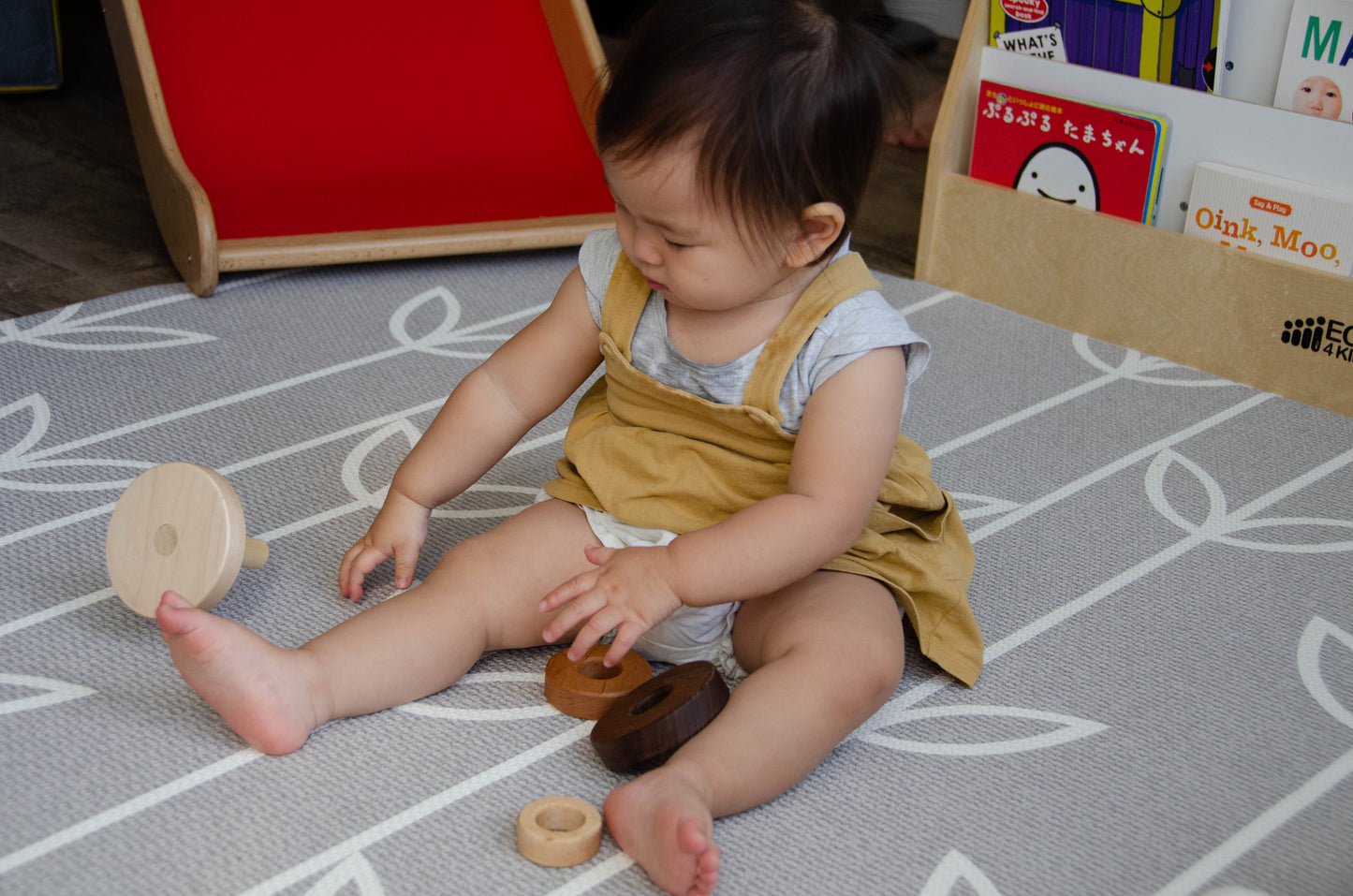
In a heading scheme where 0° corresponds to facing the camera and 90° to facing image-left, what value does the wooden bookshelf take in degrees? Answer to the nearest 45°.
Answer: approximately 45°

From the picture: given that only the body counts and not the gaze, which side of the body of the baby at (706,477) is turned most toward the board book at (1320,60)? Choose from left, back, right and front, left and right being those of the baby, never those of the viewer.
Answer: back

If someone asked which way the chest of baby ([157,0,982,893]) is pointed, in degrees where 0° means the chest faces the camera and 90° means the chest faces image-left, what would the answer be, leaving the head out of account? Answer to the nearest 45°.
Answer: approximately 45°

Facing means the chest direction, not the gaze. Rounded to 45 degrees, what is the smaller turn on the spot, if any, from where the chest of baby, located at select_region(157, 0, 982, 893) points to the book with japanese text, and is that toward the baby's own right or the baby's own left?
approximately 180°

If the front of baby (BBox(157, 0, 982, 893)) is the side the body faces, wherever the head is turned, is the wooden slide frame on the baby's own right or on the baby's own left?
on the baby's own right
